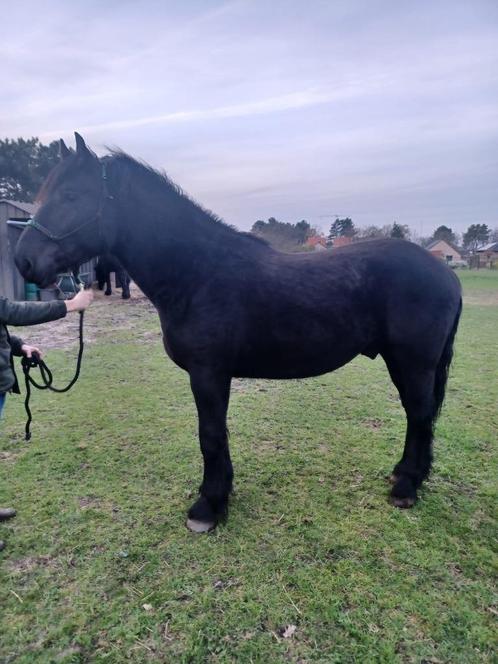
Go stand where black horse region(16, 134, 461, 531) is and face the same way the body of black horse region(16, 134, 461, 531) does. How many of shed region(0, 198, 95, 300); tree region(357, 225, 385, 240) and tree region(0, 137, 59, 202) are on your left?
0

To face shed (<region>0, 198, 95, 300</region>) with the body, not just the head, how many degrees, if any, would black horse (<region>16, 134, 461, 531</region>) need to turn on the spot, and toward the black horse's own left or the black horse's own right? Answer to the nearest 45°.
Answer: approximately 45° to the black horse's own right

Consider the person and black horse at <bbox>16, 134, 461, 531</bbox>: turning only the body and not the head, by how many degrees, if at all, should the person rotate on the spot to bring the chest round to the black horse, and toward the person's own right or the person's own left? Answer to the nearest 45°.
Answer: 0° — they already face it

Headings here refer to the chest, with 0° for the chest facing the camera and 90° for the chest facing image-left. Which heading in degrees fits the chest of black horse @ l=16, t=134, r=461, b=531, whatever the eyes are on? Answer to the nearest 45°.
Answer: approximately 90°

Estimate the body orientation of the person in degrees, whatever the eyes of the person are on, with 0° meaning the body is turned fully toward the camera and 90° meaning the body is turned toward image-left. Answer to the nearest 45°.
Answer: approximately 270°

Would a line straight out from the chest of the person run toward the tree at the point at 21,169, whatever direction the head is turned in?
no

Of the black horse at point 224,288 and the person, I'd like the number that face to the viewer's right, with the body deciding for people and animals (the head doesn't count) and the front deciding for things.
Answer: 1

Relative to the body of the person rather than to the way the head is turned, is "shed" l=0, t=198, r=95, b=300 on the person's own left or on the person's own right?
on the person's own left

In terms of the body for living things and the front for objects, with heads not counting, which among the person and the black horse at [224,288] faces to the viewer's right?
the person

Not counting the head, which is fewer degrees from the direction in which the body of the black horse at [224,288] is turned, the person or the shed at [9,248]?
the person

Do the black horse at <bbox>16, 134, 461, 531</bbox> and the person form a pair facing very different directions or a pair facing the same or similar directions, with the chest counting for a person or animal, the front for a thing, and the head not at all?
very different directions

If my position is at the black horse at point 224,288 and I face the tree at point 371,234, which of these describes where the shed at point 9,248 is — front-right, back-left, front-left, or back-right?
front-left
